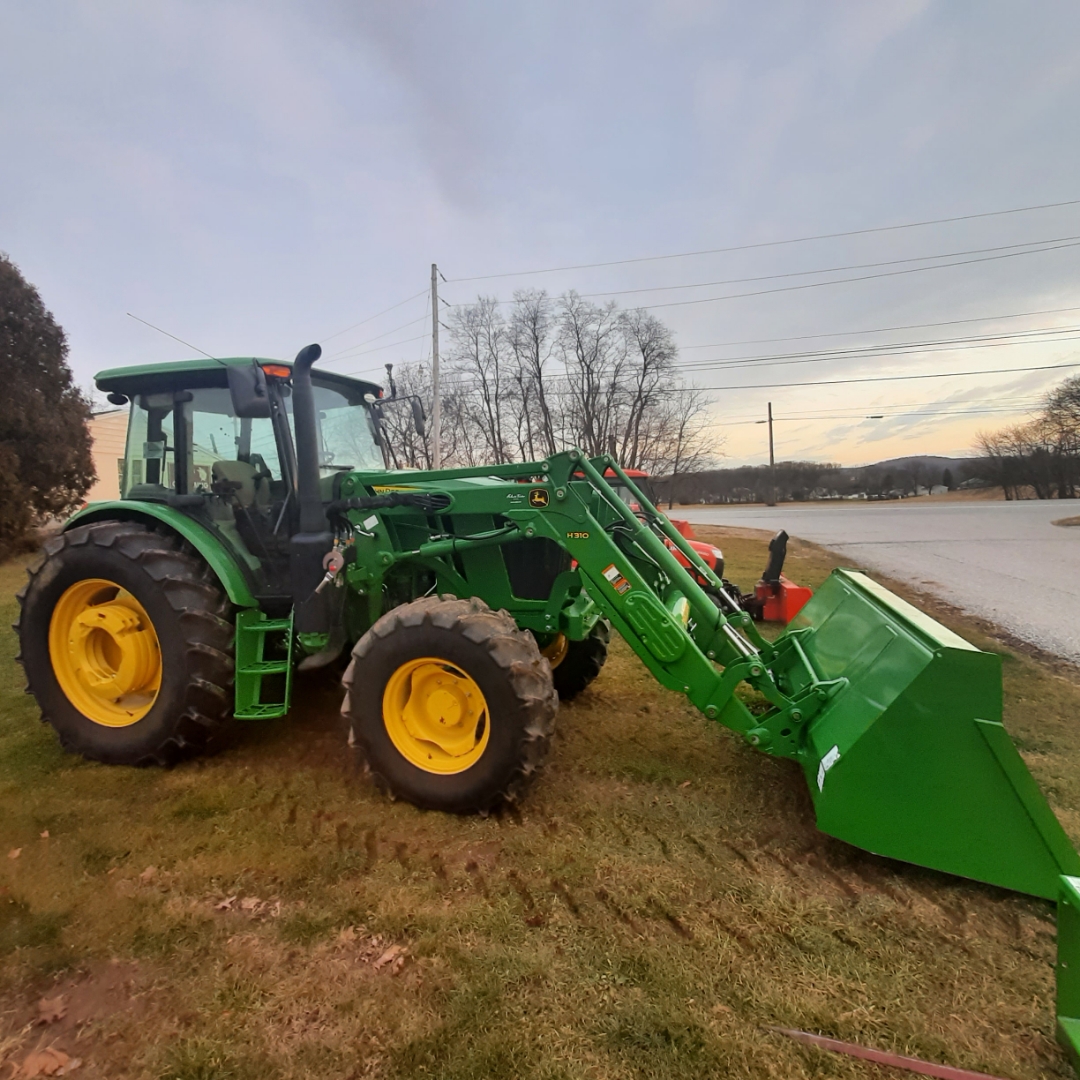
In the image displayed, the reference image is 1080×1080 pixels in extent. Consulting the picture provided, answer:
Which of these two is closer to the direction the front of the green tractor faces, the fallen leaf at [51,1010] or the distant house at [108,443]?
the fallen leaf

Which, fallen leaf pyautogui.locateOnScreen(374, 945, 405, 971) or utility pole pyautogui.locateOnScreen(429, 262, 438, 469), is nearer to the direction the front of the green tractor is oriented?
the fallen leaf

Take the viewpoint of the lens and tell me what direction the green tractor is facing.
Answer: facing the viewer and to the right of the viewer

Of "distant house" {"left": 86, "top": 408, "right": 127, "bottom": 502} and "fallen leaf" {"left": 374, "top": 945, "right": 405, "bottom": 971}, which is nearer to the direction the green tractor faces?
the fallen leaf

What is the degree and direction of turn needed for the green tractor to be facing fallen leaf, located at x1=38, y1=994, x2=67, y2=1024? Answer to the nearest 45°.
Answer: approximately 90° to its right

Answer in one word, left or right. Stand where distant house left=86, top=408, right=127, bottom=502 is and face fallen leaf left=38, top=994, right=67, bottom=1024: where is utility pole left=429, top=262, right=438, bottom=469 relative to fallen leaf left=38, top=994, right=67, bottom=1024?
left

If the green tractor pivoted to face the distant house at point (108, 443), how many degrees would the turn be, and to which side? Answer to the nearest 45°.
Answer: approximately 180°

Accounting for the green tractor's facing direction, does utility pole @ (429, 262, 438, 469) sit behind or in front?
behind
